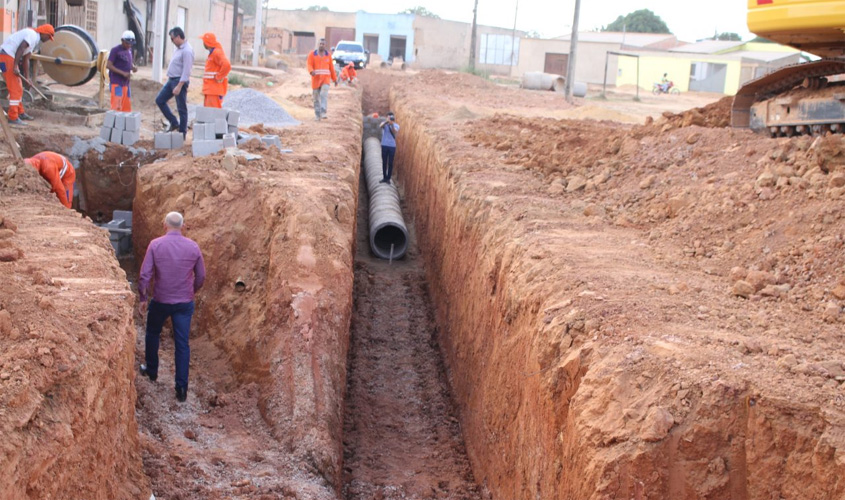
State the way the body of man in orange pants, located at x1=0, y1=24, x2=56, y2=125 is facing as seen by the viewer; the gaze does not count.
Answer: to the viewer's right

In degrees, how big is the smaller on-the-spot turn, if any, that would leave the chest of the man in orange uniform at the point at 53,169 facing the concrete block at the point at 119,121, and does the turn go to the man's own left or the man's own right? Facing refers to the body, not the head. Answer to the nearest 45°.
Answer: approximately 90° to the man's own right

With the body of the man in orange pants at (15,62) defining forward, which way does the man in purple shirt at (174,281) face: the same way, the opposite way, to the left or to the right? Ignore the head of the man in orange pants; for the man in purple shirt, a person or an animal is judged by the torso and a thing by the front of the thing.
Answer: to the left

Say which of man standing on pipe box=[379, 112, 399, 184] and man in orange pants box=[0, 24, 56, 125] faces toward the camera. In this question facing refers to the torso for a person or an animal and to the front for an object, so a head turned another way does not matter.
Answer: the man standing on pipe

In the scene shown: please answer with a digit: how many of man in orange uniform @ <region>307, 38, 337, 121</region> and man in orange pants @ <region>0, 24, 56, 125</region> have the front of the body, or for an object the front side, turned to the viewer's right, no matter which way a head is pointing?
1

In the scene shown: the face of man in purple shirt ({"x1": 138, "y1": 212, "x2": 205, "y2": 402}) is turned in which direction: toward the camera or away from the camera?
away from the camera

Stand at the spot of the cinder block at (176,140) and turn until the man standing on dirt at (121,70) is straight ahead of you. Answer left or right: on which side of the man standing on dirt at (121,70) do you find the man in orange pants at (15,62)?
left

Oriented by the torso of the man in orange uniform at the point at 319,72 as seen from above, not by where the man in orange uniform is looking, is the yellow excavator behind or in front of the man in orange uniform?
in front

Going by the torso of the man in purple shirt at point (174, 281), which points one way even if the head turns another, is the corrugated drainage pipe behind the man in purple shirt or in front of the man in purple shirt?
in front

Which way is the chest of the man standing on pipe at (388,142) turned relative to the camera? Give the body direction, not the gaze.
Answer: toward the camera

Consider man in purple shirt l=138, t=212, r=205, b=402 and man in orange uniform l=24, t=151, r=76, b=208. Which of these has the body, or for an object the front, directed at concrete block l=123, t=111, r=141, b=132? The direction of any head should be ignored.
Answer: the man in purple shirt

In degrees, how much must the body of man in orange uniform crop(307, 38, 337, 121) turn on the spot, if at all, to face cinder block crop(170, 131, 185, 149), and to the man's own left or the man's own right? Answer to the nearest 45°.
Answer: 0° — they already face it

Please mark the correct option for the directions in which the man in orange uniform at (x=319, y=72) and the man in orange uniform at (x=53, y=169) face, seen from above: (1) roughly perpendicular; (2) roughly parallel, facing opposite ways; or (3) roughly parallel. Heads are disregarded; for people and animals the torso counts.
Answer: roughly perpendicular

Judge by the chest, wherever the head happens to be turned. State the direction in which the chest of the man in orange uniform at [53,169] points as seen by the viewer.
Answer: to the viewer's left

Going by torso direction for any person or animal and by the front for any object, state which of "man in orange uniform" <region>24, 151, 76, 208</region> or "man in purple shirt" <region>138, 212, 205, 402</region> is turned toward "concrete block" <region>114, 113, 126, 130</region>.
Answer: the man in purple shirt

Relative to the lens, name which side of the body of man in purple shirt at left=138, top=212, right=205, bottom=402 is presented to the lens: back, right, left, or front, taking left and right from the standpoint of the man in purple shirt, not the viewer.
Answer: back

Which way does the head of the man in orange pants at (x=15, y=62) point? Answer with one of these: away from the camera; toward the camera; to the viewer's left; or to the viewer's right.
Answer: to the viewer's right

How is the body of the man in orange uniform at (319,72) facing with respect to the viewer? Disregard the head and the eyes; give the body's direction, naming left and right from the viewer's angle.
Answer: facing the viewer
